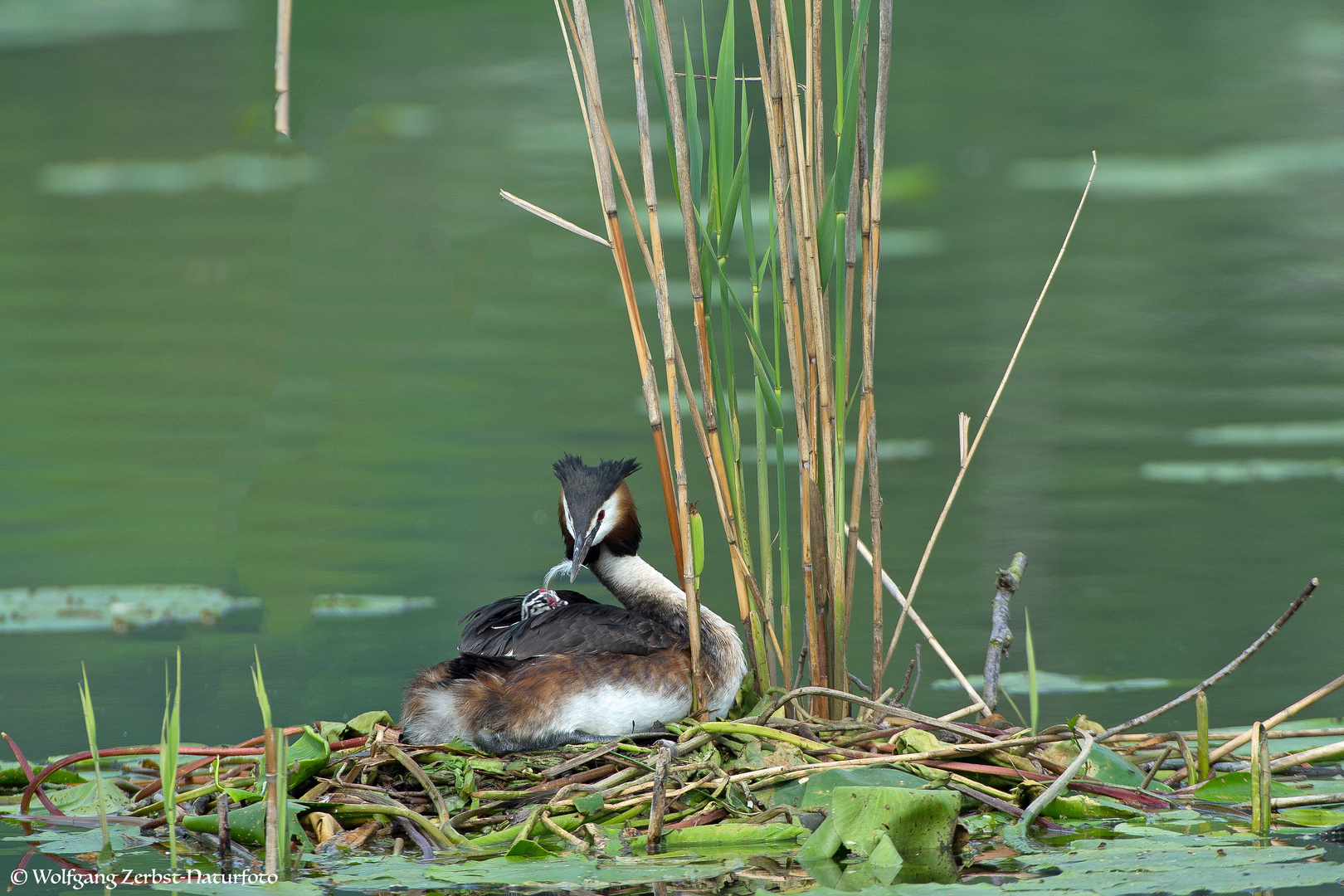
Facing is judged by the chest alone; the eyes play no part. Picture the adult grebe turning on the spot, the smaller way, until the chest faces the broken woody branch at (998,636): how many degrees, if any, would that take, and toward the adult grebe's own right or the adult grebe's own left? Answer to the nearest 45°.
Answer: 0° — it already faces it

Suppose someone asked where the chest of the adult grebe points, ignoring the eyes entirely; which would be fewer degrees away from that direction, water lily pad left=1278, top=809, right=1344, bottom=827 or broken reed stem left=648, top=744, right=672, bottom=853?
the water lily pad

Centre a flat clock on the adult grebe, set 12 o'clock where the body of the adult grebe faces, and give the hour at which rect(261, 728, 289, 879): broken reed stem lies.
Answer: The broken reed stem is roughly at 4 o'clock from the adult grebe.

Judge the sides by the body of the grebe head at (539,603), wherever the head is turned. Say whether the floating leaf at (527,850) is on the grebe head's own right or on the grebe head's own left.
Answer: on the grebe head's own right

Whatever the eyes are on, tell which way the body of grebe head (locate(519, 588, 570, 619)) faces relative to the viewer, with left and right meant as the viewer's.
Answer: facing to the right of the viewer

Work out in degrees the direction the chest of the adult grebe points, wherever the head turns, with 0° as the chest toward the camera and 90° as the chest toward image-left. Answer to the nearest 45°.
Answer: approximately 270°

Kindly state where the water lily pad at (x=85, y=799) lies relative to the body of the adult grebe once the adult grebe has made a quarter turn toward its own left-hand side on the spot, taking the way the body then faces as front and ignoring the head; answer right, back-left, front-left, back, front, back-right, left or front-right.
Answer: left

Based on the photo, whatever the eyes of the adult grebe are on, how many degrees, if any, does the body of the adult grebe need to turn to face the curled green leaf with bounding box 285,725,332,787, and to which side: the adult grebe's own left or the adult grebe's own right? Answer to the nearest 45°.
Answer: approximately 135° to the adult grebe's own right
